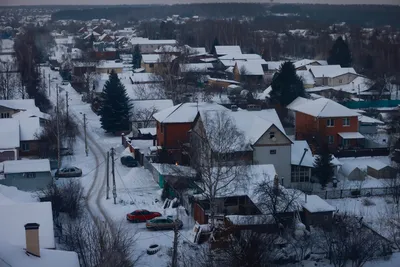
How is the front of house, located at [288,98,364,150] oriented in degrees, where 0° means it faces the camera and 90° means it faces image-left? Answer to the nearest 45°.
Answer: approximately 315°

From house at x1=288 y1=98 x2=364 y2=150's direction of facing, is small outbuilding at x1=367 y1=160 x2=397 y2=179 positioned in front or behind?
in front

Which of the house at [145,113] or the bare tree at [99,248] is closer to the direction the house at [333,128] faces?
the bare tree

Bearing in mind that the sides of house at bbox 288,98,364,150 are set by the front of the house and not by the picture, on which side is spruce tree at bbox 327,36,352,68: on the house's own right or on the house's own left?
on the house's own left

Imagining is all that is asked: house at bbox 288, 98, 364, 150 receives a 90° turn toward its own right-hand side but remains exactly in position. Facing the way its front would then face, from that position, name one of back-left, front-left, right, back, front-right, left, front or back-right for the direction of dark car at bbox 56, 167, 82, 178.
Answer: front

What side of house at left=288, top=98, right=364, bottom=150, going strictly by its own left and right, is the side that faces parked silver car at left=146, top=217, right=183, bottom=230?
right

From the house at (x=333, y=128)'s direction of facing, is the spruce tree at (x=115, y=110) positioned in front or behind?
behind

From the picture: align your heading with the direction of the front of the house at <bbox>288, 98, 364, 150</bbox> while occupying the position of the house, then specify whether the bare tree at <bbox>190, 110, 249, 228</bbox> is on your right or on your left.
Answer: on your right

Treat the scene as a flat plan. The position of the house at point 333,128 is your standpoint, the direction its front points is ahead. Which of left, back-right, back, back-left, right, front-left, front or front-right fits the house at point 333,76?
back-left

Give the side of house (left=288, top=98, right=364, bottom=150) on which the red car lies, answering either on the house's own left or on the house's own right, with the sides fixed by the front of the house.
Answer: on the house's own right

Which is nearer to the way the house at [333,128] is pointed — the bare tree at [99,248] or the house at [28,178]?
the bare tree

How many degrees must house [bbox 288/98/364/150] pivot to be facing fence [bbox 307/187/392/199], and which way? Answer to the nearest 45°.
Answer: approximately 45° to its right
